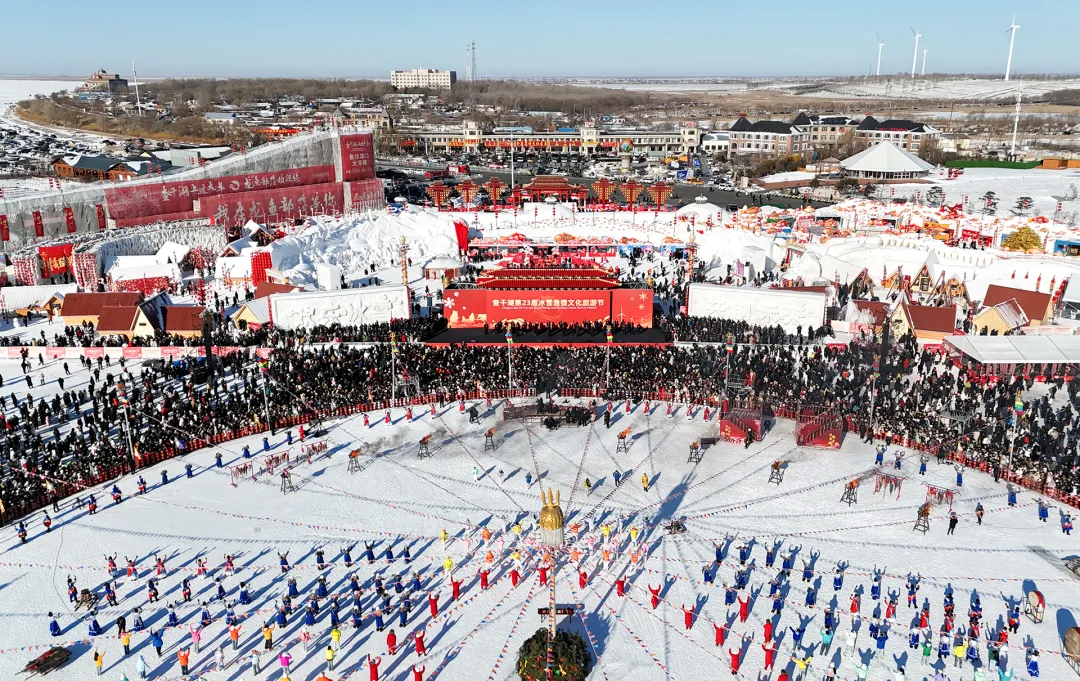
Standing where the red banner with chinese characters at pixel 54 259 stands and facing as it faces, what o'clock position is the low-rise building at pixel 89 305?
The low-rise building is roughly at 12 o'clock from the red banner with chinese characters.

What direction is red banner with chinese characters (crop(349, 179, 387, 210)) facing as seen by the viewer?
toward the camera

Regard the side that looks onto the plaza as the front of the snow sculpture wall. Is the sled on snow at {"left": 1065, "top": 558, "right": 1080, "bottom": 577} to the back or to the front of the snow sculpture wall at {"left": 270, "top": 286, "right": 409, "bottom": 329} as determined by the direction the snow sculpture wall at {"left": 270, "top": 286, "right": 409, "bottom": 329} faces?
to the front

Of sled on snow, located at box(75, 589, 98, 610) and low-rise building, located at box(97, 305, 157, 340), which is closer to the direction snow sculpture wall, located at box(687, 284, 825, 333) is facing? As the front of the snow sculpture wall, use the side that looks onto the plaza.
the sled on snow

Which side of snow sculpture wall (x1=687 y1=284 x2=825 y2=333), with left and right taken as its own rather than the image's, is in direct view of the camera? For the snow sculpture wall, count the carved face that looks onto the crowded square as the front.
front

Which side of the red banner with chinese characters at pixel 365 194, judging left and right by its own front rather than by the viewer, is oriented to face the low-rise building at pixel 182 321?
front

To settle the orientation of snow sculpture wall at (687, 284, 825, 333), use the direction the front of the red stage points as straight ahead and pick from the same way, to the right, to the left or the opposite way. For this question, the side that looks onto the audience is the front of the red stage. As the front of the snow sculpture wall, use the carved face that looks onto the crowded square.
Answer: the same way

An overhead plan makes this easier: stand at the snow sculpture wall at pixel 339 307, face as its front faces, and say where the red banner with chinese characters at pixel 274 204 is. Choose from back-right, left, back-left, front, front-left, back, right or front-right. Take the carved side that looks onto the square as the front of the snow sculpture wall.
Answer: back

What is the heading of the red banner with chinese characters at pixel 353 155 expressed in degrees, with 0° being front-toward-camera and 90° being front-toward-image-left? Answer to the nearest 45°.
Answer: approximately 0°

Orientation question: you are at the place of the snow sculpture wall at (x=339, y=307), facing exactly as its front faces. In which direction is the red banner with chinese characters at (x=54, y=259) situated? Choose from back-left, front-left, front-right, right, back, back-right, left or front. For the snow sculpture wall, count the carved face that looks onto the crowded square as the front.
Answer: back-right

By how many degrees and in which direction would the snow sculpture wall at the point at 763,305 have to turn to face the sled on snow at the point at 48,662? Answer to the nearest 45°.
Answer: approximately 45° to its right

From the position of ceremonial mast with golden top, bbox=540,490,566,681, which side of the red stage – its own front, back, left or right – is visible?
front

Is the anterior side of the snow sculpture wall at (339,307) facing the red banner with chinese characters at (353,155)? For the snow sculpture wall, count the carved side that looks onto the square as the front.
no

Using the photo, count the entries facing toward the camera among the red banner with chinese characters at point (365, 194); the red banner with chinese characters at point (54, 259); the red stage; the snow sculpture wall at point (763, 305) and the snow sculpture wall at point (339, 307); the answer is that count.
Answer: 5

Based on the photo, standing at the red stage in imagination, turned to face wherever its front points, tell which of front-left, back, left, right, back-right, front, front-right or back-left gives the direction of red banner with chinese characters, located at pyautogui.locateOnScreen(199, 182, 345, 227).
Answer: back-right

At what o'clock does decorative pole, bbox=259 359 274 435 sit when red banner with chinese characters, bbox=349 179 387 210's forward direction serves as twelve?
The decorative pole is roughly at 12 o'clock from the red banner with chinese characters.

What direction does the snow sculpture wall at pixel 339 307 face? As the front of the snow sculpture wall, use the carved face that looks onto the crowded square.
toward the camera
